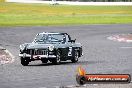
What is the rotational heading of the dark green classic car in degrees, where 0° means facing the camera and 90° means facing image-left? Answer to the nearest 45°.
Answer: approximately 45°
